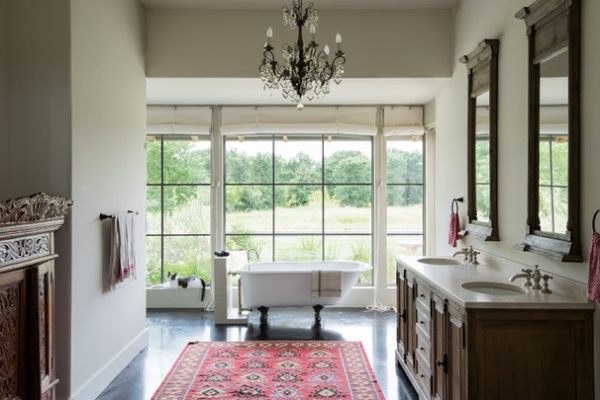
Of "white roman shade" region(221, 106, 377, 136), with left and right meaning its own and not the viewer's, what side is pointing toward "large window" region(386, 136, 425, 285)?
left

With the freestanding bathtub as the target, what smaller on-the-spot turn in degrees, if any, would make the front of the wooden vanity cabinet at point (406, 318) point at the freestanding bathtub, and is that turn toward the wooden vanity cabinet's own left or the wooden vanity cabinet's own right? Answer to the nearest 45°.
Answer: approximately 45° to the wooden vanity cabinet's own right

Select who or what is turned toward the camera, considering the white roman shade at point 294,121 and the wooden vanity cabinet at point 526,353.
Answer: the white roman shade

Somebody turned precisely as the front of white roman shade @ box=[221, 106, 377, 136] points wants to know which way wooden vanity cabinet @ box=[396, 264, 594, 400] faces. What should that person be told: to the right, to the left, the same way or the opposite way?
to the right

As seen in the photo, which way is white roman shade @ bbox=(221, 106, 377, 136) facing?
toward the camera

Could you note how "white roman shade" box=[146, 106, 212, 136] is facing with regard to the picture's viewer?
facing the viewer

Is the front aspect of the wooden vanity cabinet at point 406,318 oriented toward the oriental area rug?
yes

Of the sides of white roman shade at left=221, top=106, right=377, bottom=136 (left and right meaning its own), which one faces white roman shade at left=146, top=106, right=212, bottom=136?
right

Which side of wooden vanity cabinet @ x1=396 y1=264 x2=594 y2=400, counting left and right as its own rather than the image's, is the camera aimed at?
left

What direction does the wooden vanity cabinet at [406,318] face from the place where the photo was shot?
facing to the left of the viewer
